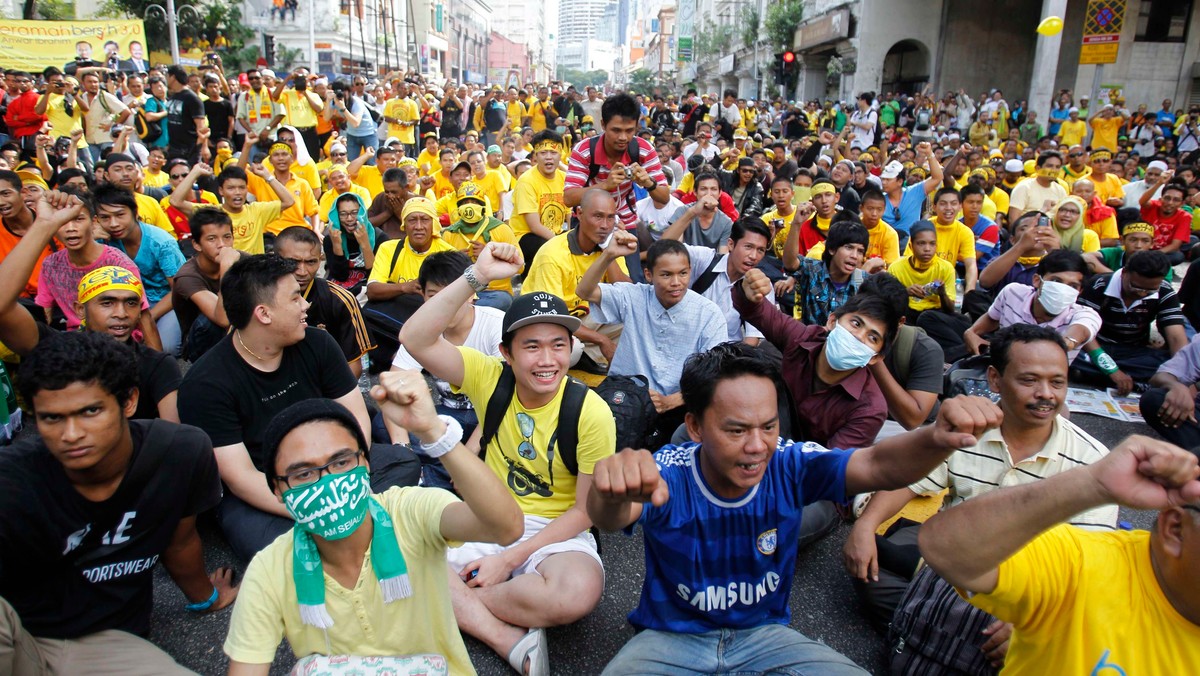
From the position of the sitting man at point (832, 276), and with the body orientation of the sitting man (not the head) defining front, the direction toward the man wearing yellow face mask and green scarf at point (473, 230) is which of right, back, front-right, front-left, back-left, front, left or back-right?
back-right

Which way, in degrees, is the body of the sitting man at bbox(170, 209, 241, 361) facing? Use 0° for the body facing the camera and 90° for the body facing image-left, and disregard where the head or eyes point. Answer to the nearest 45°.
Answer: approximately 315°

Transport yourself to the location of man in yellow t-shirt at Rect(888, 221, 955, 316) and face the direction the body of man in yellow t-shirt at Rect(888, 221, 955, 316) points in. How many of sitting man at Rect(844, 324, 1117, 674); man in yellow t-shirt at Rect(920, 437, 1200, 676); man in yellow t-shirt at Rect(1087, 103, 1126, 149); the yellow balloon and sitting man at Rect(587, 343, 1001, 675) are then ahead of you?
3

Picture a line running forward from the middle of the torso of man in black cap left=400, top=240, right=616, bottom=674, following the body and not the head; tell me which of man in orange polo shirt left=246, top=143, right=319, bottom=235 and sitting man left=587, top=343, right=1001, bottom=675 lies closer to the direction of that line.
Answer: the sitting man

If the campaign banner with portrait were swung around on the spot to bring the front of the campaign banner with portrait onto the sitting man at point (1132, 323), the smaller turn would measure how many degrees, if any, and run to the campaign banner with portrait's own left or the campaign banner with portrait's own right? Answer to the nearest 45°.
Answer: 0° — it already faces them

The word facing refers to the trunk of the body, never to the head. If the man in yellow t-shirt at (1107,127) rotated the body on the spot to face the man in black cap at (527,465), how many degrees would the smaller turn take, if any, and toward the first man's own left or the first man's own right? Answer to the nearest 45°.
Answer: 0° — they already face them

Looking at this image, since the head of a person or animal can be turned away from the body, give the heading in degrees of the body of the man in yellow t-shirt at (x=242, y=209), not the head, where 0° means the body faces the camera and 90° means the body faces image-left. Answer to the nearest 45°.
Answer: approximately 0°

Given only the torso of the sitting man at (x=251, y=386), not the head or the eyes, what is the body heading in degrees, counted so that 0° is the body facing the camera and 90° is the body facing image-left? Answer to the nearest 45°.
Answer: approximately 315°

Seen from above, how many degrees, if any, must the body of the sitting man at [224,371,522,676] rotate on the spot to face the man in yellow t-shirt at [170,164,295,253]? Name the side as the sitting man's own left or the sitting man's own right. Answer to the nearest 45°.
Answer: approximately 180°

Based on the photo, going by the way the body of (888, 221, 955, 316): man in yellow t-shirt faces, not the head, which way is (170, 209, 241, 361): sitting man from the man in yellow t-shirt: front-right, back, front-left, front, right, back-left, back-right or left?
front-right
